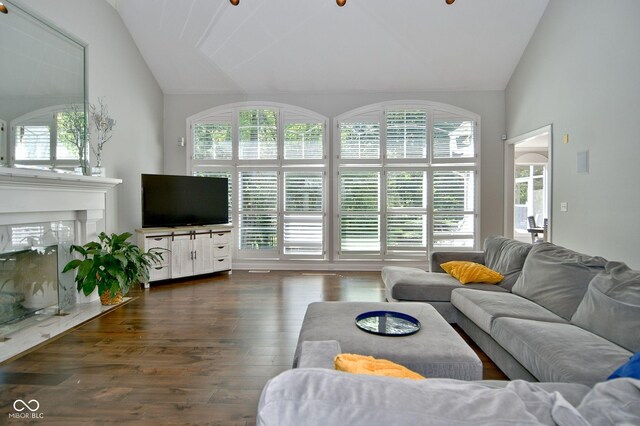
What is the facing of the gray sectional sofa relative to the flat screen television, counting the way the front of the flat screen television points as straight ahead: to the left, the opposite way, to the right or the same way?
to the right

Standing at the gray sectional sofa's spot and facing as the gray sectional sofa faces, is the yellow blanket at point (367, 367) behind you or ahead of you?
ahead

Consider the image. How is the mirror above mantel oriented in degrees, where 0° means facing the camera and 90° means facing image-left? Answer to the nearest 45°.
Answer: approximately 315°

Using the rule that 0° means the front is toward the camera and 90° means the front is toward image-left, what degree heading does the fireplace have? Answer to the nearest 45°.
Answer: approximately 315°

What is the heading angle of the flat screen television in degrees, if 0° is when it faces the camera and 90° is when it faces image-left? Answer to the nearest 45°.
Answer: approximately 0°

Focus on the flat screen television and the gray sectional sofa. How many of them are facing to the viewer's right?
0

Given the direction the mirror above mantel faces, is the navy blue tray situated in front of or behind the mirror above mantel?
in front

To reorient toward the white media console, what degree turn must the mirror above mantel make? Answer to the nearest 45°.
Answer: approximately 90° to its left

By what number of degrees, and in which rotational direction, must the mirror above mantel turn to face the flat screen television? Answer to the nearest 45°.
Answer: approximately 90° to its left

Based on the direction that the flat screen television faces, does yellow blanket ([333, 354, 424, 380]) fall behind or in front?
in front

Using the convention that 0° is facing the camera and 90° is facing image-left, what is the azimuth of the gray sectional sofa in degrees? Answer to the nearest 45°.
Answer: approximately 45°
